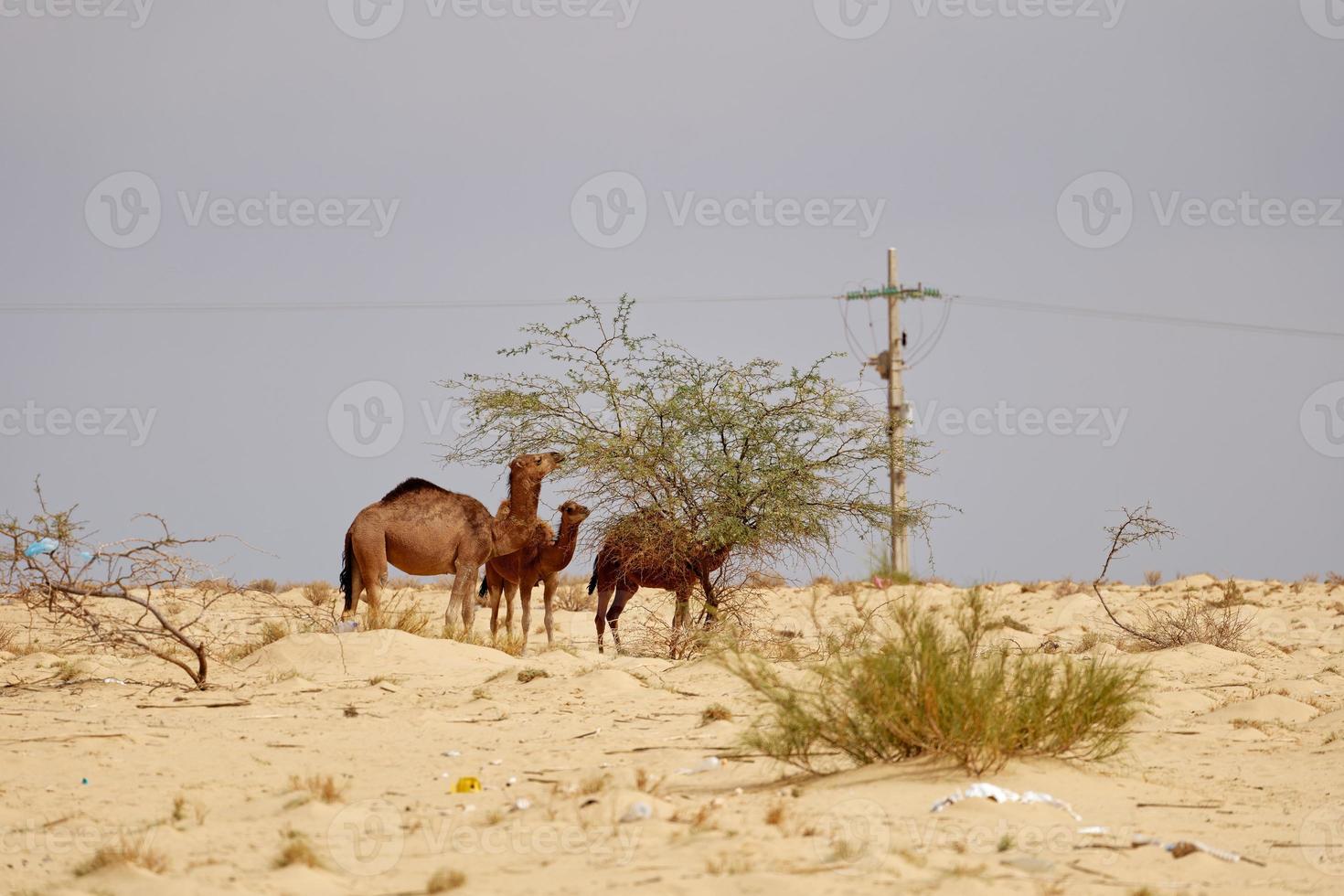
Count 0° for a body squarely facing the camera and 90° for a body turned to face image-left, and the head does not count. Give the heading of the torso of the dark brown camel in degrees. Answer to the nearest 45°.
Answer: approximately 270°

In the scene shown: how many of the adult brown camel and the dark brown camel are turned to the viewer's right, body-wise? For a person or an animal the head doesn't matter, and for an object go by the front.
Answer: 2

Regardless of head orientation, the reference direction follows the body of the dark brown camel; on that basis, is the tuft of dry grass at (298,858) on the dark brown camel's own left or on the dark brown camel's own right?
on the dark brown camel's own right

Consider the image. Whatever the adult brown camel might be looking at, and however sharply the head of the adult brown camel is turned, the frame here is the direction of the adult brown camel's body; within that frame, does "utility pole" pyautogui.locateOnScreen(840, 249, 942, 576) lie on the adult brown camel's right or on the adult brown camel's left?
on the adult brown camel's left

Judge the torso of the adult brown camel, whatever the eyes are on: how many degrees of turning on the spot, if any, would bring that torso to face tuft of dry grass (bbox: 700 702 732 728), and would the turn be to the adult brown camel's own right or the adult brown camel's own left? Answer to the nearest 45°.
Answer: approximately 90° to the adult brown camel's own right

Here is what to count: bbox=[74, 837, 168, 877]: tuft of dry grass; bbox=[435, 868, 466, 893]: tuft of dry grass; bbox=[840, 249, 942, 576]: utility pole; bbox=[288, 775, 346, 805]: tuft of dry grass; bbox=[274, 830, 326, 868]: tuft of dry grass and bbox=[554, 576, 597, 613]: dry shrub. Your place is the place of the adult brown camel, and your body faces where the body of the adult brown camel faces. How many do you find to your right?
4

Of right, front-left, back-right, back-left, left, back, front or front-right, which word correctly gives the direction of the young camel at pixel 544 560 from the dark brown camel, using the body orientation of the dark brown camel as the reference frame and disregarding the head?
back-left

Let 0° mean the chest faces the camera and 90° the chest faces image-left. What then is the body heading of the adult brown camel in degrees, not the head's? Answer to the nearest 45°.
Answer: approximately 270°

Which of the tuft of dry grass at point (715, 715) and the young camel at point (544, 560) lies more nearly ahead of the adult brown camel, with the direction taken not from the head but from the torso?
the young camel

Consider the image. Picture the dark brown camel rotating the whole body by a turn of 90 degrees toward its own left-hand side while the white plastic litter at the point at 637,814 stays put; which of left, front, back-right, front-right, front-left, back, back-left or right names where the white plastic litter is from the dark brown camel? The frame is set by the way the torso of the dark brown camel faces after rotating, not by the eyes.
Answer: back

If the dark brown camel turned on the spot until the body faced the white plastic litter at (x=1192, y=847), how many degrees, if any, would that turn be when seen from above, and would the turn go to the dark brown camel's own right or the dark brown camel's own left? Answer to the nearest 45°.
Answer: approximately 90° to the dark brown camel's own right

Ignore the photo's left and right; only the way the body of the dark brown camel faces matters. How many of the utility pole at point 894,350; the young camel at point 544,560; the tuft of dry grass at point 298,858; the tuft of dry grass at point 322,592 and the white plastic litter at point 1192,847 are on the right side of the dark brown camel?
2
